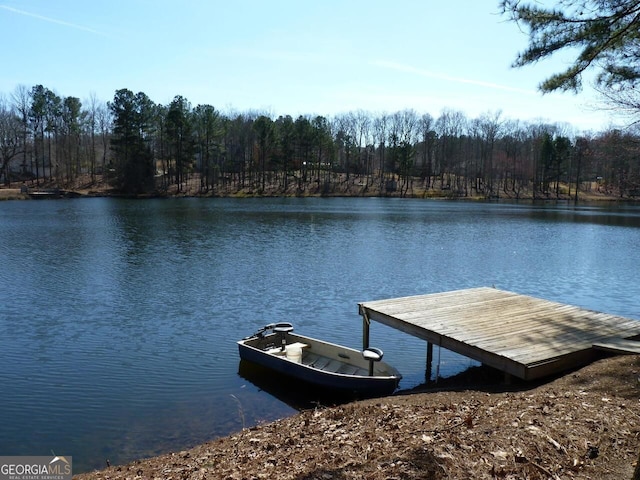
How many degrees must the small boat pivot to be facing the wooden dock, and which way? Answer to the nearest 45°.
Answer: approximately 45° to its left

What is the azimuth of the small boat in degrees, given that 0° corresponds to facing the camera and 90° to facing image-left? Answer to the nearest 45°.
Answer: approximately 315°
